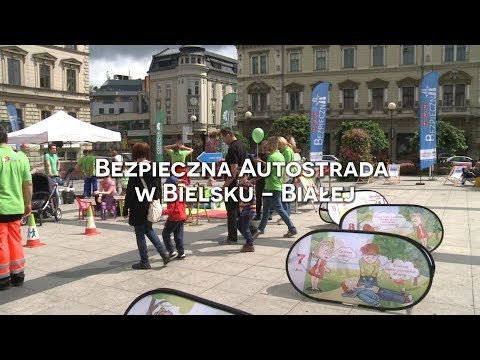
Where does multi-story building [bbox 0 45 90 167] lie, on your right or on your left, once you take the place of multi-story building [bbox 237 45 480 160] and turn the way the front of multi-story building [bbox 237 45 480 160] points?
on your right

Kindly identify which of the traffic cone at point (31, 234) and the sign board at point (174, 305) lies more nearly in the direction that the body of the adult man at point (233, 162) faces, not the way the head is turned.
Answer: the traffic cone

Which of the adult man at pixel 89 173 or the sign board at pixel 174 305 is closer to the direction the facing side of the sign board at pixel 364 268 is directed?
the sign board

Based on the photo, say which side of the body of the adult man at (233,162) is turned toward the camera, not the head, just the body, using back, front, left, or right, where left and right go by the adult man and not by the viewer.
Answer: left

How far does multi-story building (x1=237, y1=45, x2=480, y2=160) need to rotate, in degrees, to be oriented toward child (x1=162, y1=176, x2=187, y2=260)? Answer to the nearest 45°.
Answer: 0° — it already faces them

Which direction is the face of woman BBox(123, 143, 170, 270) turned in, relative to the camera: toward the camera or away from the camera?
away from the camera

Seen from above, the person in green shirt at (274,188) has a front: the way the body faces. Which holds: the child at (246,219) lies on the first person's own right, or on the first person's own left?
on the first person's own left

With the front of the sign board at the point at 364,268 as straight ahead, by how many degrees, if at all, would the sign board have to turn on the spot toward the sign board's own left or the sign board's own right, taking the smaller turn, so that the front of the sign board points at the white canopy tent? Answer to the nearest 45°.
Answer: approximately 135° to the sign board's own right

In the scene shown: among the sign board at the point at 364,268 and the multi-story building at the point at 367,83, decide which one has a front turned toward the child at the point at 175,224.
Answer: the multi-story building

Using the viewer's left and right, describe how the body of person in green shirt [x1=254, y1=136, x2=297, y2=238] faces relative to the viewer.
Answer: facing to the left of the viewer

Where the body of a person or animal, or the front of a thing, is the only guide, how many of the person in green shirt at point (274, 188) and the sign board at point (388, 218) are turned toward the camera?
1
